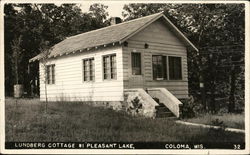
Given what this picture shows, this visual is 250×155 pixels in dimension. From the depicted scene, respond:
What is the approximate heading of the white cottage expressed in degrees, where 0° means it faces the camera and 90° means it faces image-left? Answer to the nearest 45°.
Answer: approximately 315°
